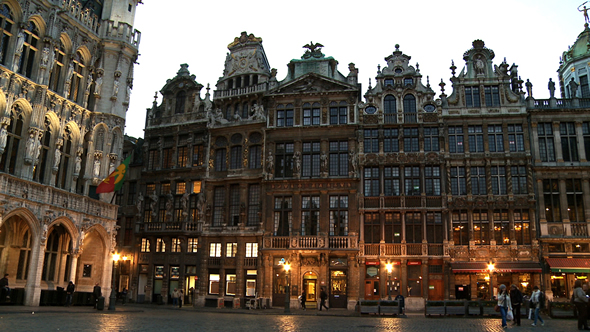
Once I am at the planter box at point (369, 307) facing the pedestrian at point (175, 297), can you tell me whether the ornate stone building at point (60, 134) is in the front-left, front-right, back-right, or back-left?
front-left

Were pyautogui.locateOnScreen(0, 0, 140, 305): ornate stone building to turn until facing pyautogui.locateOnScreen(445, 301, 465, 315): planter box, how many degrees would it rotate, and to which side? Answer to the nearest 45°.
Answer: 0° — it already faces it

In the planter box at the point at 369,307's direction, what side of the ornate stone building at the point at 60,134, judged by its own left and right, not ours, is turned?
front

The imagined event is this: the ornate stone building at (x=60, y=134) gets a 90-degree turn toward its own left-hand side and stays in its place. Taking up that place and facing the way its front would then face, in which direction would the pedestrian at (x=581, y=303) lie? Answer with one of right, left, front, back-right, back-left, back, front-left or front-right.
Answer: right

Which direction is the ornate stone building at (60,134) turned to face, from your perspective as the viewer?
facing the viewer and to the right of the viewer

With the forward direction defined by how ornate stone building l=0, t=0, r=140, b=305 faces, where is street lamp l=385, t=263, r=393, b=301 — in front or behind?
in front
